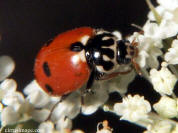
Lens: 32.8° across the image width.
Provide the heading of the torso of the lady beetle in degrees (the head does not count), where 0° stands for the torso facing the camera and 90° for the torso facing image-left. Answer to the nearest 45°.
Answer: approximately 270°

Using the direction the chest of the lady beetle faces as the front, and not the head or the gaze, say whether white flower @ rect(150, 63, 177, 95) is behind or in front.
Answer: in front

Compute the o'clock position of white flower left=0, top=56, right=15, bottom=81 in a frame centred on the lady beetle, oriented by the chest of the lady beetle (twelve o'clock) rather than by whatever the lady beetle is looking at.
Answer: The white flower is roughly at 6 o'clock from the lady beetle.

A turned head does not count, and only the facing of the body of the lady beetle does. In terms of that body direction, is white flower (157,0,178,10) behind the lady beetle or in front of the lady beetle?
in front
